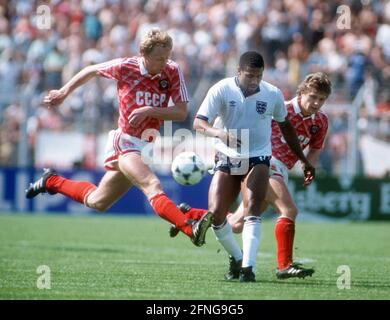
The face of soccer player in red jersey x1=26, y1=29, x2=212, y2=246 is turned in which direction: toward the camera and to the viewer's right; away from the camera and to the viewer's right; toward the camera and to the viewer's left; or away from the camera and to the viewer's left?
toward the camera and to the viewer's right

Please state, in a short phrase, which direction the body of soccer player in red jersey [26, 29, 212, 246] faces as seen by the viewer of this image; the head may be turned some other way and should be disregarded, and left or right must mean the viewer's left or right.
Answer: facing the viewer and to the right of the viewer
